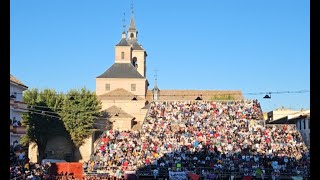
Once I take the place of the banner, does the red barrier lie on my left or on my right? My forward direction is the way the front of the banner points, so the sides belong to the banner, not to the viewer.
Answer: on my right

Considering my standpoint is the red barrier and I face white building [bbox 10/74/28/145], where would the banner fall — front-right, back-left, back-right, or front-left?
back-right

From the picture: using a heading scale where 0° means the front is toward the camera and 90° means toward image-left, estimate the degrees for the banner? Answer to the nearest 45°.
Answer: approximately 0°

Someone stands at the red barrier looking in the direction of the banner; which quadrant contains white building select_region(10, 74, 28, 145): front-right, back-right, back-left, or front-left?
back-left

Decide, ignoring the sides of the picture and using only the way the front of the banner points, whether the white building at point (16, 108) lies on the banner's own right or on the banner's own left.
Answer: on the banner's own right
